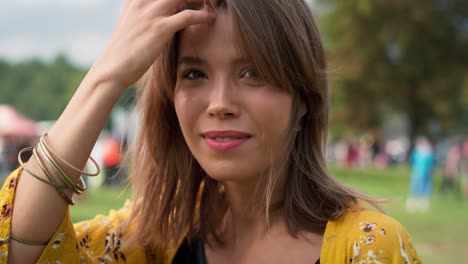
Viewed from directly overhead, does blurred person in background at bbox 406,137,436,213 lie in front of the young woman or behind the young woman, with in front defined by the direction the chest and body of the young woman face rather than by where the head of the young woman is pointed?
behind

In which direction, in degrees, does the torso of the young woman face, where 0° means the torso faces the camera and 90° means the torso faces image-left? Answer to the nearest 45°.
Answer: approximately 0°

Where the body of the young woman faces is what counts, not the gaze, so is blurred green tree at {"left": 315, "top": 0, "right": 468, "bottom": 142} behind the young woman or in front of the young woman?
behind

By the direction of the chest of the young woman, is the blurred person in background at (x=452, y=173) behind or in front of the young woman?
behind
